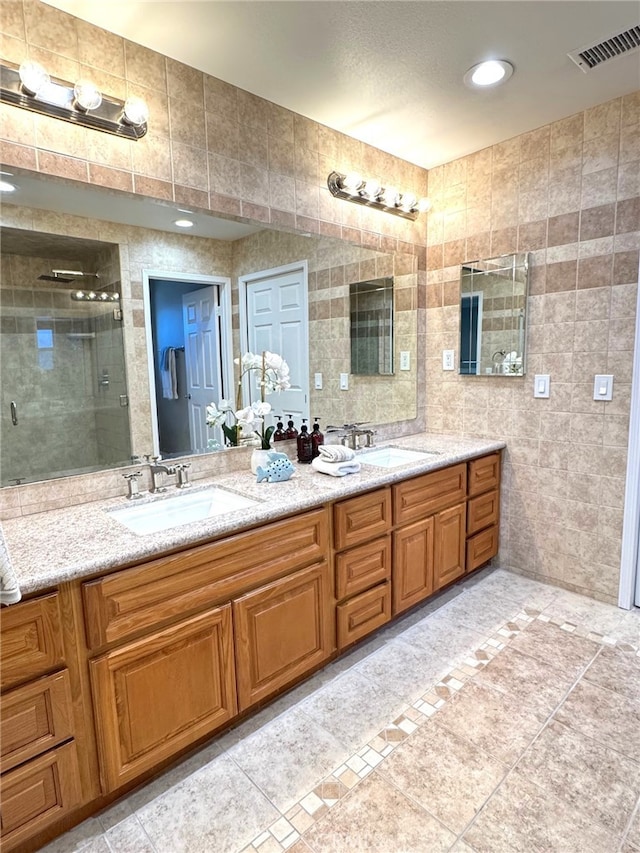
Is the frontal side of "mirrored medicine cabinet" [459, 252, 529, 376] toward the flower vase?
yes

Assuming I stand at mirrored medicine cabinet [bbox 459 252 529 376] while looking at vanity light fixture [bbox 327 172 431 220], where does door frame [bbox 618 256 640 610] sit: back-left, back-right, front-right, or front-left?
back-left

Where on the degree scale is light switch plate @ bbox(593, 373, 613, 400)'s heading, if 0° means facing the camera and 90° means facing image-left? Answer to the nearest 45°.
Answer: approximately 0°

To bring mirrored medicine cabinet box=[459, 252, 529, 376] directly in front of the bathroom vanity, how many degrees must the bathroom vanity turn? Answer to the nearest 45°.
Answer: approximately 90° to its left

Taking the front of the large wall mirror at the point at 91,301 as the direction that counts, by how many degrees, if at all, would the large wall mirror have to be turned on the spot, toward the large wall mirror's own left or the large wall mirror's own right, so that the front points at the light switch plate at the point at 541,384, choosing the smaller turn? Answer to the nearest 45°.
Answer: approximately 45° to the large wall mirror's own left

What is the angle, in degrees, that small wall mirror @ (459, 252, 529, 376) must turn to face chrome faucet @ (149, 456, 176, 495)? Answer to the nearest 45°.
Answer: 0° — it already faces it

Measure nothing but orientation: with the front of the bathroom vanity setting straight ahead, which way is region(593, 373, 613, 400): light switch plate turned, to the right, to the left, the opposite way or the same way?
to the right

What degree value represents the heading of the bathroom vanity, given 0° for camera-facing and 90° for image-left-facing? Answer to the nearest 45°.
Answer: approximately 315°

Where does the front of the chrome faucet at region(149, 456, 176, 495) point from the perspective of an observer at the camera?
facing the viewer and to the right of the viewer
